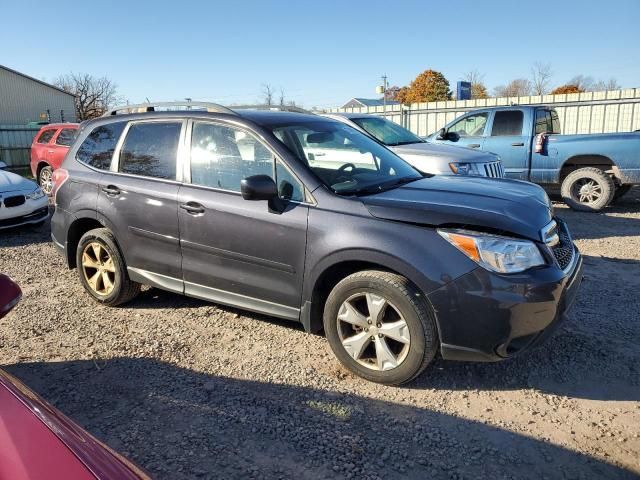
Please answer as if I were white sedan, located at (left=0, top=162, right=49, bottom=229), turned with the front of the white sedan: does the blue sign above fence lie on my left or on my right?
on my left

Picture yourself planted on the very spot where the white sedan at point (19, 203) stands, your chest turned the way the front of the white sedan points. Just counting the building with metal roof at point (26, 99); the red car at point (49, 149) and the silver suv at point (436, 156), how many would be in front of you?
1

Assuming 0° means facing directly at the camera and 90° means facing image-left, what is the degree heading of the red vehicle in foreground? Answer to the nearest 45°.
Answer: approximately 315°

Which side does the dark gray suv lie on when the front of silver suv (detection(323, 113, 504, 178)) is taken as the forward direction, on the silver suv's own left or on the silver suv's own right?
on the silver suv's own right

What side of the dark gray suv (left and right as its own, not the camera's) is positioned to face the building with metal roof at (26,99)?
back

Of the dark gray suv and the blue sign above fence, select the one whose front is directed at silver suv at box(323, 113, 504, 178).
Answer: the blue sign above fence

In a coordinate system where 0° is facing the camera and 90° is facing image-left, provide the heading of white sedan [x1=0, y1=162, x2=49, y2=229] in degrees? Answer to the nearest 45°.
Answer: approximately 315°

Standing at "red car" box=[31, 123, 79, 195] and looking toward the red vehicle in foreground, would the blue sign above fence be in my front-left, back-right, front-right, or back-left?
back-left

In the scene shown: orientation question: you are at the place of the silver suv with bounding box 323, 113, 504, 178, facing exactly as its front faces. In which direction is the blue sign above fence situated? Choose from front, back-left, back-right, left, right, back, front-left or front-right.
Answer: back-left

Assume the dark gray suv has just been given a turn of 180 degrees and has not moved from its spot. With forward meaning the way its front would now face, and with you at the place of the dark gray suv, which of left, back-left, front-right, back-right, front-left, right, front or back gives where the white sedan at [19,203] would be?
front

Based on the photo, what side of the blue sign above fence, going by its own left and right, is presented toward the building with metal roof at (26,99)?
right
